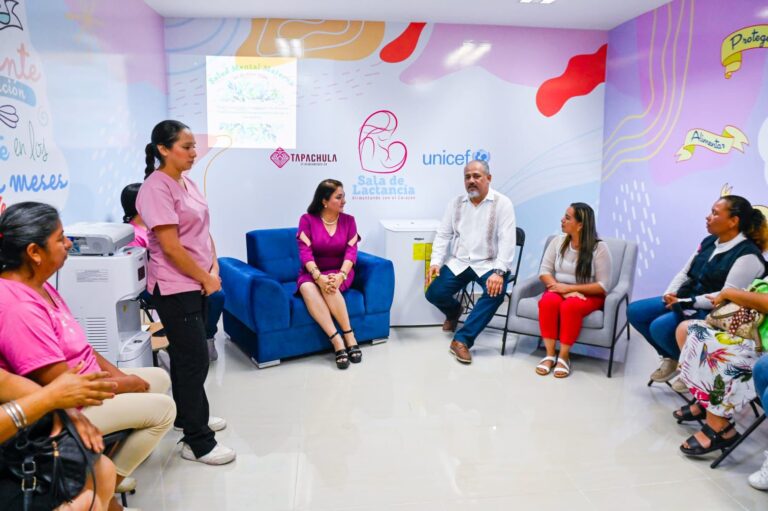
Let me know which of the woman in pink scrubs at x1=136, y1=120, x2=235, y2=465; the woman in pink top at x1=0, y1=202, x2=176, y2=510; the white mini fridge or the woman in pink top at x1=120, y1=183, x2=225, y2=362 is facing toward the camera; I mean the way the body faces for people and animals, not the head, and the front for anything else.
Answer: the white mini fridge

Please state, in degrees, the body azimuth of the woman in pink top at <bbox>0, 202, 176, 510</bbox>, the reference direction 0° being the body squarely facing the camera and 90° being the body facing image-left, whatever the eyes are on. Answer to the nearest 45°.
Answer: approximately 270°

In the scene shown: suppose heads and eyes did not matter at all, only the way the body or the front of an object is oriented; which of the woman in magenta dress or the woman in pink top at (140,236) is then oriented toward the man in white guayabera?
the woman in pink top

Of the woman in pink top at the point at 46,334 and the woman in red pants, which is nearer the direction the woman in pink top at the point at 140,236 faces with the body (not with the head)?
the woman in red pants

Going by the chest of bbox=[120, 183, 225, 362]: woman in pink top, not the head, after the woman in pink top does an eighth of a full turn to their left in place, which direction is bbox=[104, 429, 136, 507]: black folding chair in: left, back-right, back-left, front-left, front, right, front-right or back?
back-right

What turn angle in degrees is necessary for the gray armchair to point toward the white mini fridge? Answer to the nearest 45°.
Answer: approximately 45° to its right

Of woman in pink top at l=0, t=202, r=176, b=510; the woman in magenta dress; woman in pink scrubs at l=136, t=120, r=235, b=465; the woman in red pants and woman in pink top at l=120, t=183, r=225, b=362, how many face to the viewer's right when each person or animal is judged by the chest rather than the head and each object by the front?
3

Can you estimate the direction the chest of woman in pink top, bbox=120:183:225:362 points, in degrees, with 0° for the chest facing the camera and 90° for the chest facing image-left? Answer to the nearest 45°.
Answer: approximately 270°

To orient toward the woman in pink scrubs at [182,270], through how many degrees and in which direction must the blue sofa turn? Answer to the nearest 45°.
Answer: approximately 45° to its right

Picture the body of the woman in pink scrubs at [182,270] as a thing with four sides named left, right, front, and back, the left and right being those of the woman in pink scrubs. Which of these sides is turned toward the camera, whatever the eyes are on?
right

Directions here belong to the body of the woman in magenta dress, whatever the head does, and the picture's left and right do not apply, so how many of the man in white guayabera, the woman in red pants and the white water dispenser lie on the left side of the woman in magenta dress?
2

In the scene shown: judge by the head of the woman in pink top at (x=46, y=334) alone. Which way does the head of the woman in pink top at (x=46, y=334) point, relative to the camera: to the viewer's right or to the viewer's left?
to the viewer's right

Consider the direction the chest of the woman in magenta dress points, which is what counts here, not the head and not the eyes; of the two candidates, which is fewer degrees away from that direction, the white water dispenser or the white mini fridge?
the white water dispenser
